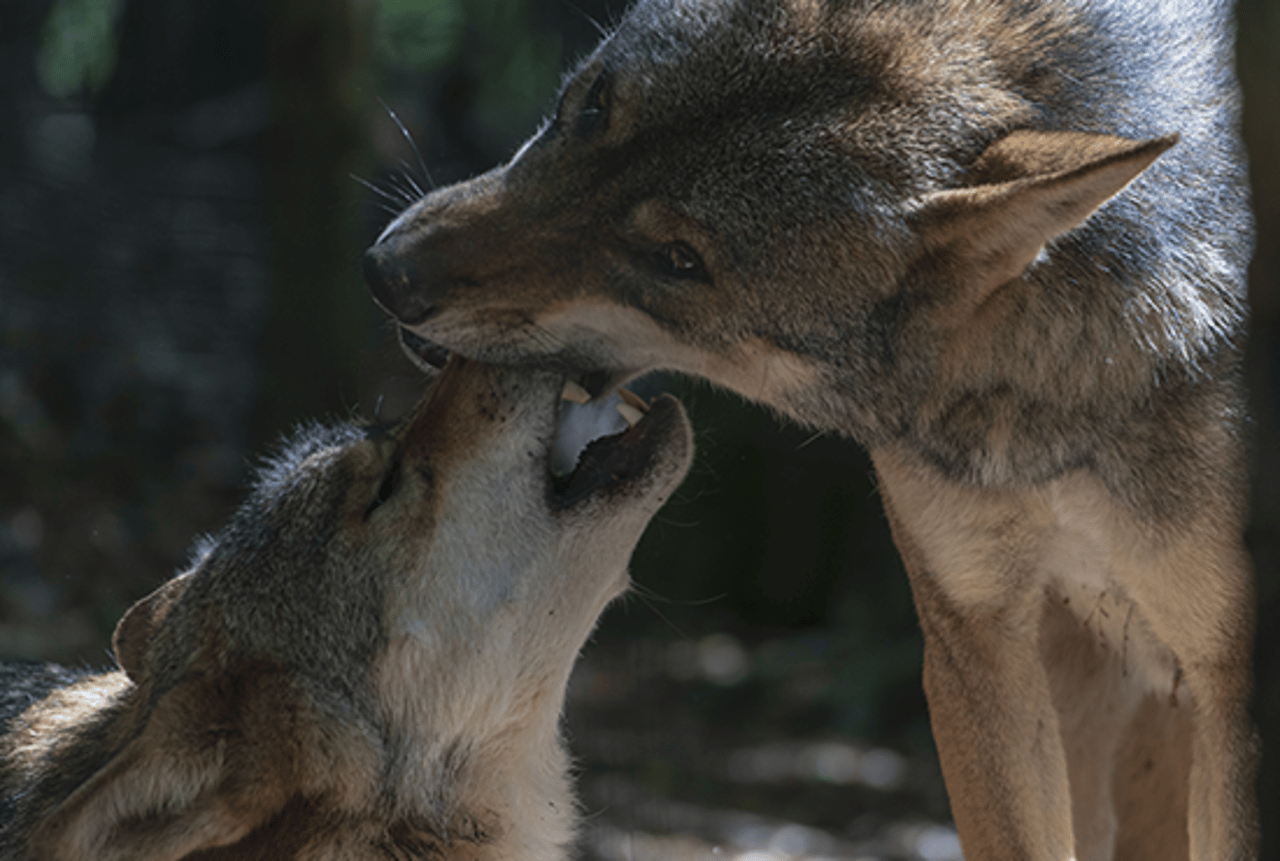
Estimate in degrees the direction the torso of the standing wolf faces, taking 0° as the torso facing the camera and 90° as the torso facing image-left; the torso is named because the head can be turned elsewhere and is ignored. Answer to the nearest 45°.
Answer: approximately 45°

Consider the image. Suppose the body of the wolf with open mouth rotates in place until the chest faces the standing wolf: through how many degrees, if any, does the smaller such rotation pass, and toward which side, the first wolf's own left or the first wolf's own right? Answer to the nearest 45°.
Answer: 0° — it already faces it

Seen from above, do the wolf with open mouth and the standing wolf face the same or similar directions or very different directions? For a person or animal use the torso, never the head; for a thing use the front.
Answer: very different directions

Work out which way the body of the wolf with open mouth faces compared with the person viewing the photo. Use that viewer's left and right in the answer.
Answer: facing to the right of the viewer

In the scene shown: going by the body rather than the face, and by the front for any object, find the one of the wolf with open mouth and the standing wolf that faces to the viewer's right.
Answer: the wolf with open mouth

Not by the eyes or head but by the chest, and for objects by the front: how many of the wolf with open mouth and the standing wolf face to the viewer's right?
1

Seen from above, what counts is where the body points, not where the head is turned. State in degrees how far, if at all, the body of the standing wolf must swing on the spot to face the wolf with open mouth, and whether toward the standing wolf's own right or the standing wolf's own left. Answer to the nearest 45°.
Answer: approximately 45° to the standing wolf's own right
